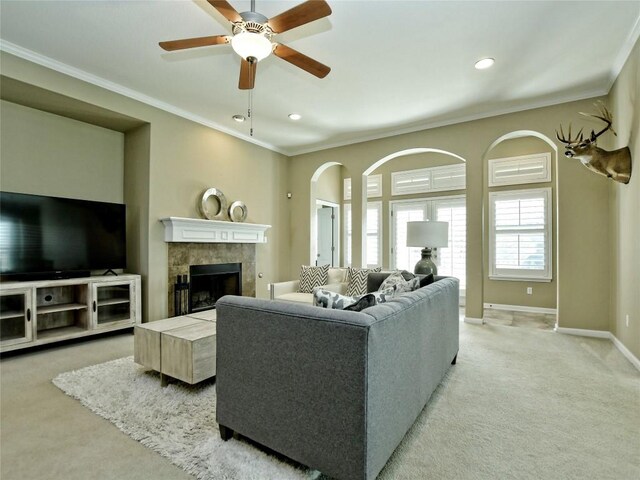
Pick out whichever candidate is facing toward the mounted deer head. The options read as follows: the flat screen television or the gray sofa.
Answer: the flat screen television

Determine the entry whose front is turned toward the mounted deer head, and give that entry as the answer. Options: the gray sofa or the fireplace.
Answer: the fireplace

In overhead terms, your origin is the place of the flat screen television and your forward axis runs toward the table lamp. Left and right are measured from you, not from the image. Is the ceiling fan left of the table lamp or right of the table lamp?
right

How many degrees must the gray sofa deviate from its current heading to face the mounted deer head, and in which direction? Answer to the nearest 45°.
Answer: approximately 90° to its right

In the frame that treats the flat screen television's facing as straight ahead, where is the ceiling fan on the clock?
The ceiling fan is roughly at 1 o'clock from the flat screen television.

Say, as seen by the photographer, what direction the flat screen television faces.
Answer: facing the viewer and to the right of the viewer

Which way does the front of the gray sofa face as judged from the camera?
facing away from the viewer and to the left of the viewer

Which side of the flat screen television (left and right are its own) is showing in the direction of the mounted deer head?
front

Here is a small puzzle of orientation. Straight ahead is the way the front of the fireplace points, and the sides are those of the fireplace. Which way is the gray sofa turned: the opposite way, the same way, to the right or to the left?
the opposite way

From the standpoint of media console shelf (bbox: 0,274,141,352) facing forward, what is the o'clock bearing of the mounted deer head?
The mounted deer head is roughly at 12 o'clock from the media console shelf.

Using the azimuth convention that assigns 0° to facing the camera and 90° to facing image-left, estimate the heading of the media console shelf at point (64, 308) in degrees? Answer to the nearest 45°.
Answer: approximately 315°

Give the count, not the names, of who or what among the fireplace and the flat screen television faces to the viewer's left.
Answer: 0

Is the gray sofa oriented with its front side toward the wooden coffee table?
yes

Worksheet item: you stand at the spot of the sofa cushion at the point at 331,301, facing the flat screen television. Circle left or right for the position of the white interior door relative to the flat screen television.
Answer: right

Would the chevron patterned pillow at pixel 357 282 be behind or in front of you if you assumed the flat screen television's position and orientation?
in front

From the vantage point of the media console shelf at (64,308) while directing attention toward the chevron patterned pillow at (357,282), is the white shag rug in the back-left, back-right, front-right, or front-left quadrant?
front-right
